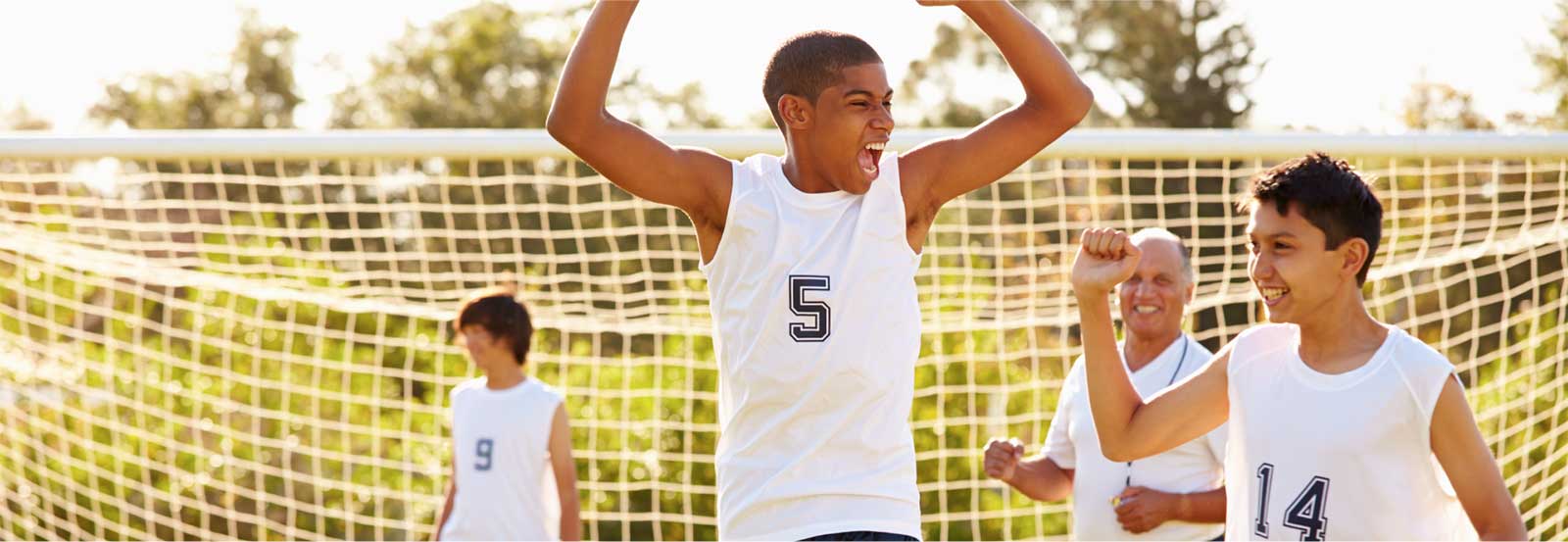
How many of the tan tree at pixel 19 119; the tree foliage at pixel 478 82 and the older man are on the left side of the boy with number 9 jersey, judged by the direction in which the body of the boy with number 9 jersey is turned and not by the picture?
1

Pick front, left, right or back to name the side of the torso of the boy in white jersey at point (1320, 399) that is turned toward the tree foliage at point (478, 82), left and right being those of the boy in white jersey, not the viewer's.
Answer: right

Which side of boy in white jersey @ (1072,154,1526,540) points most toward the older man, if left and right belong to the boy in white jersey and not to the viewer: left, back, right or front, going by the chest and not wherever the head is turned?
right

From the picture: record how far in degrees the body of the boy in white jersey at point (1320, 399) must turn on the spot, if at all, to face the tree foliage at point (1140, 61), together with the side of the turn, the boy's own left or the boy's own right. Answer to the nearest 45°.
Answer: approximately 135° to the boy's own right

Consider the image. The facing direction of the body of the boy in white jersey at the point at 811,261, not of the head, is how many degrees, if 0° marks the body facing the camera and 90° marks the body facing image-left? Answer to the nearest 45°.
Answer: approximately 0°

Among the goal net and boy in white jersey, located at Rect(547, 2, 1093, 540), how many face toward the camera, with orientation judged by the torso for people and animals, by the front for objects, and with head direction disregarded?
2

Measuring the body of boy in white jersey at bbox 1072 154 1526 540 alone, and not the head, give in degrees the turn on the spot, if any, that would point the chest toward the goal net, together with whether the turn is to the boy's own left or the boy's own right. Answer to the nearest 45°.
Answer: approximately 90° to the boy's own right
